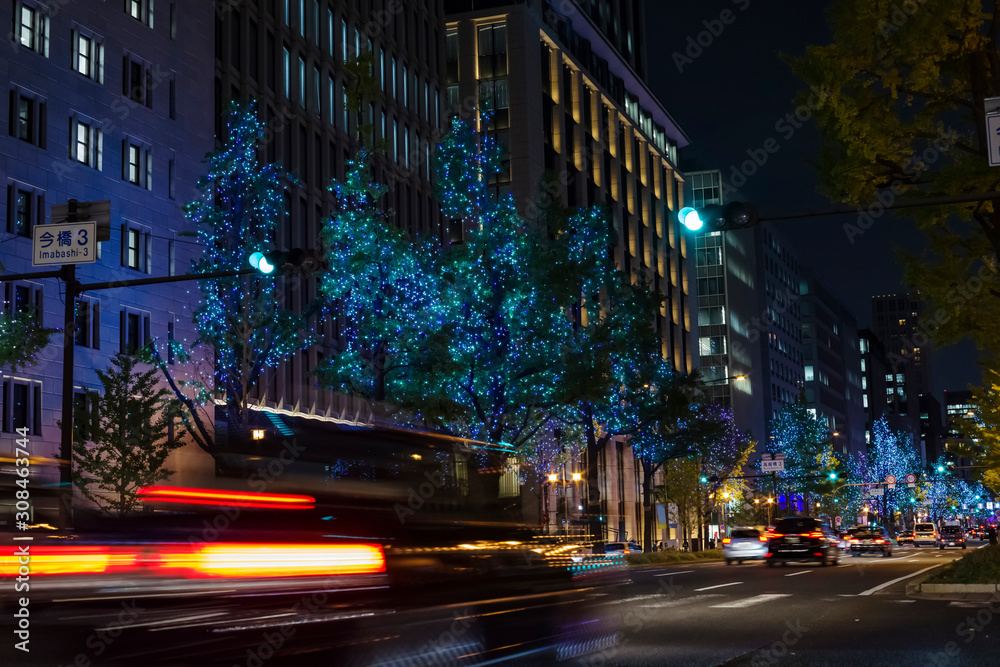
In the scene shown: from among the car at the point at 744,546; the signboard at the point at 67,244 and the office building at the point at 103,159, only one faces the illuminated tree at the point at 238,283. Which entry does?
the office building

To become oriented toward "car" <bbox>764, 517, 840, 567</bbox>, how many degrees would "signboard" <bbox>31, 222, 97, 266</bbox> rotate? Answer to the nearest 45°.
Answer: approximately 135° to its left

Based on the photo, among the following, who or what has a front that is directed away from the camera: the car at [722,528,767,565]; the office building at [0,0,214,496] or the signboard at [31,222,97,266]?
the car

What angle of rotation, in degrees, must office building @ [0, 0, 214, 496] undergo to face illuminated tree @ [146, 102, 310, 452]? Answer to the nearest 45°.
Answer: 0° — it already faces it

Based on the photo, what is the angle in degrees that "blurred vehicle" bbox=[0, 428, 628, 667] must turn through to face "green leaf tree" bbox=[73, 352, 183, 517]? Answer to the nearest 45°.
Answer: approximately 45° to its left

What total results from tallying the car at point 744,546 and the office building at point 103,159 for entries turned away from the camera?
1

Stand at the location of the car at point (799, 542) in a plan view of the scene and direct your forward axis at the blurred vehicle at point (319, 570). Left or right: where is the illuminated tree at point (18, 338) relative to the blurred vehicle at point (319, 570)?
right

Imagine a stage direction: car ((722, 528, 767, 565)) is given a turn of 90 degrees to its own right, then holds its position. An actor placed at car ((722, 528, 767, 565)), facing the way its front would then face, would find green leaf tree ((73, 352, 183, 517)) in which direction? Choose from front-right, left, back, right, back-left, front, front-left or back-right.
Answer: back-right

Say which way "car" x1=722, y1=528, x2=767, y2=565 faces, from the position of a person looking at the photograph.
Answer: facing away from the viewer

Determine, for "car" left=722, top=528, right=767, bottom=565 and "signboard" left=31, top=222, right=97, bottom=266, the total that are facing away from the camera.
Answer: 1

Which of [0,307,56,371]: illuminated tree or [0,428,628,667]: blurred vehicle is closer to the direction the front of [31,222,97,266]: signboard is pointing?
the blurred vehicle

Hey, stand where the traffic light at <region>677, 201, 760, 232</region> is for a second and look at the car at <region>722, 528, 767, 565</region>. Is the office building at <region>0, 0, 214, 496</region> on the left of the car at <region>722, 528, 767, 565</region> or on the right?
left
